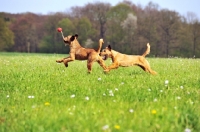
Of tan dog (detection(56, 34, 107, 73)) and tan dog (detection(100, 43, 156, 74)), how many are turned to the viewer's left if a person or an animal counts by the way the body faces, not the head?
2

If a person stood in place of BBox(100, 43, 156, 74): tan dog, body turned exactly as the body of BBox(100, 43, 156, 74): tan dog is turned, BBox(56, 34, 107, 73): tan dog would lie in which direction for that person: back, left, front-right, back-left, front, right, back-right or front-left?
front

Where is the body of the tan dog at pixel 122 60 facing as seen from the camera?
to the viewer's left

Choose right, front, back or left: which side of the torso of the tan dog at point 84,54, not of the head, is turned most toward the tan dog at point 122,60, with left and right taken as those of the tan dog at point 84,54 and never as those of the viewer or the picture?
back

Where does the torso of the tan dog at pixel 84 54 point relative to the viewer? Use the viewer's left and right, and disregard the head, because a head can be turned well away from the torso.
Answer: facing to the left of the viewer
